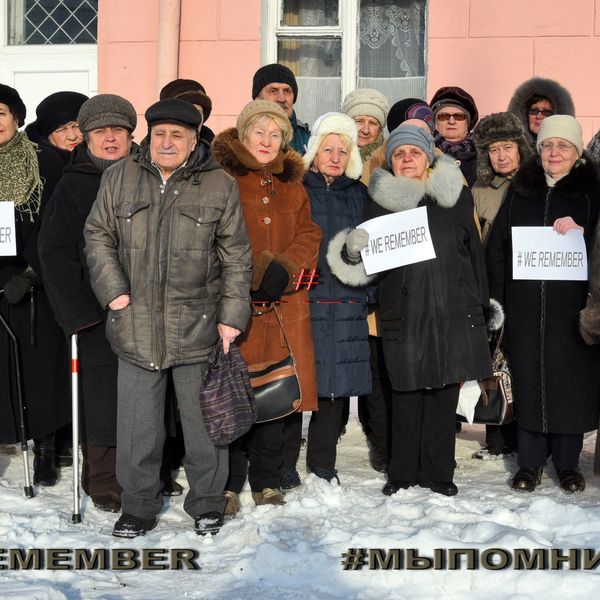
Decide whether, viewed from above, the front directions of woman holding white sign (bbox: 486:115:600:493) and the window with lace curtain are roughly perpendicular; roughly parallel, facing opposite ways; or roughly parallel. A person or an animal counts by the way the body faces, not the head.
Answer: roughly parallel

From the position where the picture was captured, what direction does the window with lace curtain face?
facing the viewer

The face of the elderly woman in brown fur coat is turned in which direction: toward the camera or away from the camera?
toward the camera

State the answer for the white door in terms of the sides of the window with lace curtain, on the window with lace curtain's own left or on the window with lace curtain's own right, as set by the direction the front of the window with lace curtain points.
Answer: on the window with lace curtain's own right

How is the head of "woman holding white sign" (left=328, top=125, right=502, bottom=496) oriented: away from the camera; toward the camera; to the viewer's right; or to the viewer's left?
toward the camera

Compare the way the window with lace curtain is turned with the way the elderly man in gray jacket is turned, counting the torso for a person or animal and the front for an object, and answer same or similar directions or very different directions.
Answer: same or similar directions

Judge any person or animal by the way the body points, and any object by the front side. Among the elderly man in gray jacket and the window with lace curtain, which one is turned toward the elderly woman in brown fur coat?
the window with lace curtain

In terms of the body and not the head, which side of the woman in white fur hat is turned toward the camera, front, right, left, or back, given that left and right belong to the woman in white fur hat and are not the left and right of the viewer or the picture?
front

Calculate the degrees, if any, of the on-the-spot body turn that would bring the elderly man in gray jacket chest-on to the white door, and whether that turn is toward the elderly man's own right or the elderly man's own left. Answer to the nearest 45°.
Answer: approximately 180°

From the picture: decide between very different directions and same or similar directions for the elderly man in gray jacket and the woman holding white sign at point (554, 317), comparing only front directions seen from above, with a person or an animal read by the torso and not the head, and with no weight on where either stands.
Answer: same or similar directions

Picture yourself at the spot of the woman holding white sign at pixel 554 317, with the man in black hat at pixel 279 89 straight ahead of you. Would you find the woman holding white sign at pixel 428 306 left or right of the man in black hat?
left

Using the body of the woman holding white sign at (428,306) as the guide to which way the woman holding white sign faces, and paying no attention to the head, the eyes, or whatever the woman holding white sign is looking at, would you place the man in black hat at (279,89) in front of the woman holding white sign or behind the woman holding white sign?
behind

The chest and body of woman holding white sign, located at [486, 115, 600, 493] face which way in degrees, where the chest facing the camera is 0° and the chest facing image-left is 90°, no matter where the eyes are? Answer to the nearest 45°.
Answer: approximately 0°

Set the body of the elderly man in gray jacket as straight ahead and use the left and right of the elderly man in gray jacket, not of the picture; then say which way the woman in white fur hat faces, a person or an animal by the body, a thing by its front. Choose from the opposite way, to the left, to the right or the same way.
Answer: the same way

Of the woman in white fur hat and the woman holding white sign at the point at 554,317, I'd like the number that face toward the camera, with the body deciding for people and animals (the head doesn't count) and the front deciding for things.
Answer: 2

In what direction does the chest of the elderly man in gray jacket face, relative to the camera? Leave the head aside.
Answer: toward the camera
